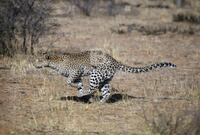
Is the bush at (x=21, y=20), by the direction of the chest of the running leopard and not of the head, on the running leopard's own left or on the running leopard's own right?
on the running leopard's own right

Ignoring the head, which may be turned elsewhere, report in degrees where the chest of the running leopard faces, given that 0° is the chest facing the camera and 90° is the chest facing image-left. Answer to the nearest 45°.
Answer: approximately 90°
